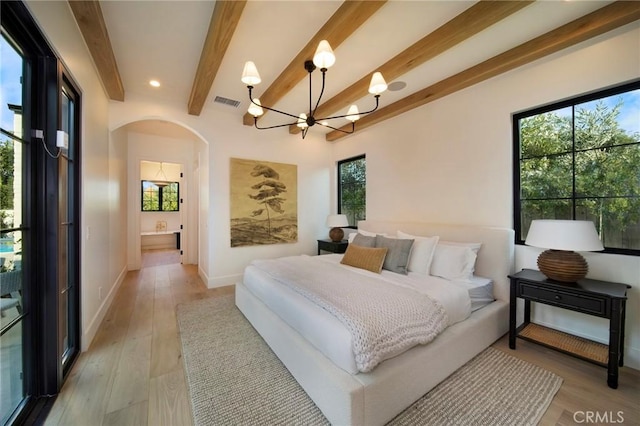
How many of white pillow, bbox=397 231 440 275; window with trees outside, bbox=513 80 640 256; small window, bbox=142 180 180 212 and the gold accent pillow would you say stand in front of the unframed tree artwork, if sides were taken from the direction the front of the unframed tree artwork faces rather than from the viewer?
3

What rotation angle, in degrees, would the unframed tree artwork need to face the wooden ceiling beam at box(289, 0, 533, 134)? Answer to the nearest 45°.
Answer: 0° — it already faces it

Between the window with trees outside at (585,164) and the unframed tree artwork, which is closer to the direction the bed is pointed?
the unframed tree artwork

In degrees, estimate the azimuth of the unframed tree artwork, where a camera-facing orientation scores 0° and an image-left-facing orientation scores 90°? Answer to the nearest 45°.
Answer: approximately 315°

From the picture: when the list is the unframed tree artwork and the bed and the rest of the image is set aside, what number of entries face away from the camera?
0

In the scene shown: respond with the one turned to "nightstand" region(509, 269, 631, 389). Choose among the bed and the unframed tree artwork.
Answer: the unframed tree artwork

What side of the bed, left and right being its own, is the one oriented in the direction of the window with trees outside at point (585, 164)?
left

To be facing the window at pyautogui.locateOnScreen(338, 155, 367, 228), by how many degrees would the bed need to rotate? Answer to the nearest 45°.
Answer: approximately 135° to its right

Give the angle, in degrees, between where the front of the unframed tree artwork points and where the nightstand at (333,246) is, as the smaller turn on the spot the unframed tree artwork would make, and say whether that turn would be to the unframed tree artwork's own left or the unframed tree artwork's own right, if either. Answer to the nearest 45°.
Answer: approximately 45° to the unframed tree artwork's own left

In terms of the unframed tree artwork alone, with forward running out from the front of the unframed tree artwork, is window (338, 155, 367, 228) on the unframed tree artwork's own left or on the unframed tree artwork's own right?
on the unframed tree artwork's own left

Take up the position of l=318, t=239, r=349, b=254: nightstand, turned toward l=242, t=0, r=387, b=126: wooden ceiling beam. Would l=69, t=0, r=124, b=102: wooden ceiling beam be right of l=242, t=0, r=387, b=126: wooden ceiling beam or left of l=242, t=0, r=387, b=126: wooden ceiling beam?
right

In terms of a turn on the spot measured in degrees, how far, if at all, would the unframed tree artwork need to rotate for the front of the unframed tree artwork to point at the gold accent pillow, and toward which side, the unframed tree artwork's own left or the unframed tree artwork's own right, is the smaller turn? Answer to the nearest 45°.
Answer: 0° — it already faces it
